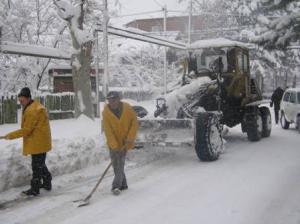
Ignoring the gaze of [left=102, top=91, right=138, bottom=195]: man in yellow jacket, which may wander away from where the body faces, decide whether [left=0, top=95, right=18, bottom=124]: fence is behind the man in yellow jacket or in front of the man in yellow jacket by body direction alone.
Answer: behind

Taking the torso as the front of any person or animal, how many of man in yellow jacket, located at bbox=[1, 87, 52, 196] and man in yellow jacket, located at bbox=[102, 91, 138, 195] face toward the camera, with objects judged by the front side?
1

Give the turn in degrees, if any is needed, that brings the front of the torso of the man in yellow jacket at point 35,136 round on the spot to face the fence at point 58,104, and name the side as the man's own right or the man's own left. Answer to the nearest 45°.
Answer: approximately 90° to the man's own right

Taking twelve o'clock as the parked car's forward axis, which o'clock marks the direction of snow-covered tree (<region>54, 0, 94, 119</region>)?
The snow-covered tree is roughly at 4 o'clock from the parked car.

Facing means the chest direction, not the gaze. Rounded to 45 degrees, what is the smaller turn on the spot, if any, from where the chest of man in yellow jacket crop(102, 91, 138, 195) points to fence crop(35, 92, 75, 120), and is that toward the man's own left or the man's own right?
approximately 180°

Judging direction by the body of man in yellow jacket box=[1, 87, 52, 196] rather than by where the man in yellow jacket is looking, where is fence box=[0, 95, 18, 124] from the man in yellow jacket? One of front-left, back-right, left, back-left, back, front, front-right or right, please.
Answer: right

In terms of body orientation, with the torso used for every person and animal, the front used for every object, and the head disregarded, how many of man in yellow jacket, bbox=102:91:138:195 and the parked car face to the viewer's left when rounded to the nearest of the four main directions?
0

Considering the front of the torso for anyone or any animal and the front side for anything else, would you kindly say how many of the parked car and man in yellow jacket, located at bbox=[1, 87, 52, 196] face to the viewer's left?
1

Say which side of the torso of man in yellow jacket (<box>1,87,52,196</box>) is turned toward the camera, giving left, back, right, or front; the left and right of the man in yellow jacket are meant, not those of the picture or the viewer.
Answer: left

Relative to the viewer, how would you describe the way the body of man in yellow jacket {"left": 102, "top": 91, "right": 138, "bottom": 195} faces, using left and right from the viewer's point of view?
facing the viewer
